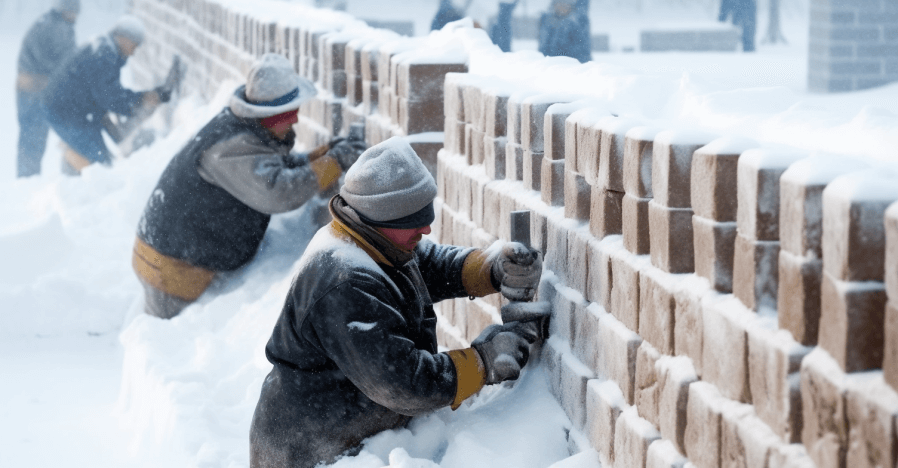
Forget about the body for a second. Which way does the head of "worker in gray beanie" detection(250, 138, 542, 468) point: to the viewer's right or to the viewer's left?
to the viewer's right

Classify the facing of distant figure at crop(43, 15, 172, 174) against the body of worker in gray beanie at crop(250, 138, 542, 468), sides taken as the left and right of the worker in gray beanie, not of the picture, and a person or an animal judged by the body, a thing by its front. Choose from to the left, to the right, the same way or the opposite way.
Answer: the same way

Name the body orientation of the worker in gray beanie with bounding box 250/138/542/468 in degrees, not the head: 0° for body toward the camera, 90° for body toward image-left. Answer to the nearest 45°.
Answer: approximately 270°

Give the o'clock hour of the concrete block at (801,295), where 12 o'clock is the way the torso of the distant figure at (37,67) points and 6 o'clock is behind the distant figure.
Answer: The concrete block is roughly at 3 o'clock from the distant figure.

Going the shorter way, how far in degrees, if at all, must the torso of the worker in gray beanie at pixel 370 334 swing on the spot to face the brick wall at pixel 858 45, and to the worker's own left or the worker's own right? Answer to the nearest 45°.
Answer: approximately 45° to the worker's own left

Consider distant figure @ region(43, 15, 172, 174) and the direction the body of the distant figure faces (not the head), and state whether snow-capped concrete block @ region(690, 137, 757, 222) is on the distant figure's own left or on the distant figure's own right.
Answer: on the distant figure's own right

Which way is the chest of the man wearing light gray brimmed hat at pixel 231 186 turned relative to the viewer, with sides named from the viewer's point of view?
facing to the right of the viewer

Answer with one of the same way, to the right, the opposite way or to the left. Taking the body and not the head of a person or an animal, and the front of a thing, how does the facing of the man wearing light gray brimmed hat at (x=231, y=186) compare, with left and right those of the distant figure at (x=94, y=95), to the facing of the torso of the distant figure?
the same way

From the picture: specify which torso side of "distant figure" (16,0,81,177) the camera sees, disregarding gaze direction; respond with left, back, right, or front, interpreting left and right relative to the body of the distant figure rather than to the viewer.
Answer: right

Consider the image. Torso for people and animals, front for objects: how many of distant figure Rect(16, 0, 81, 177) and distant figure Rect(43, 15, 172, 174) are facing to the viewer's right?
2

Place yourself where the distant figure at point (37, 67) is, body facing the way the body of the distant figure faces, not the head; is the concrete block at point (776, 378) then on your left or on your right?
on your right

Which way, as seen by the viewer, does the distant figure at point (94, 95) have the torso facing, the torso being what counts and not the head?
to the viewer's right

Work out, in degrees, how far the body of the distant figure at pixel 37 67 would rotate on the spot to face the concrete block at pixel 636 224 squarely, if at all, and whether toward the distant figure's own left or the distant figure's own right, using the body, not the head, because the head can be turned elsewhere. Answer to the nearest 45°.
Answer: approximately 90° to the distant figure's own right

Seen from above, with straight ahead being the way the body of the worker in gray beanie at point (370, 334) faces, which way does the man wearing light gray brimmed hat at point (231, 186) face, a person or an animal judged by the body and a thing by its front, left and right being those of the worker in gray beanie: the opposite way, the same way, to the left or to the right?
the same way
